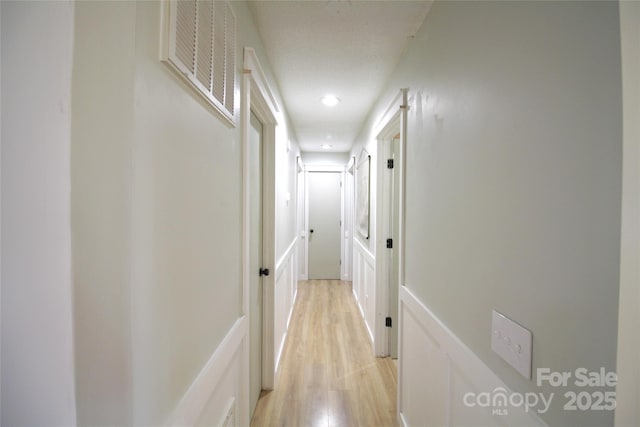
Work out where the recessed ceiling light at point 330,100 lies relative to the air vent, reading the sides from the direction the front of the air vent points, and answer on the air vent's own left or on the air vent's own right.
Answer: on the air vent's own left

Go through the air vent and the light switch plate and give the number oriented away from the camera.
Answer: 0

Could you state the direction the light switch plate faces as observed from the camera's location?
facing the viewer and to the left of the viewer

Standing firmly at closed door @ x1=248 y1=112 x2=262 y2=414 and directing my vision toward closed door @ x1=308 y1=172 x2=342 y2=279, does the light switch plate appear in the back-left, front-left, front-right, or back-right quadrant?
back-right

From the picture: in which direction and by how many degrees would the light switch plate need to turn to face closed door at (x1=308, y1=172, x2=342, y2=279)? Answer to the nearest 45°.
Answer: approximately 90° to its right

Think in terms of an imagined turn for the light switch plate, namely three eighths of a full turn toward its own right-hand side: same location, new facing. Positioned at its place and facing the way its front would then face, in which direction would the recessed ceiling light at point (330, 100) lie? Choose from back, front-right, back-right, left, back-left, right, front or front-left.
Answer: front-left

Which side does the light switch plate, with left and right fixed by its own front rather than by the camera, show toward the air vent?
front

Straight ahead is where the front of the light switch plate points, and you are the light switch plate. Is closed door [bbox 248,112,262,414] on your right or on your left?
on your right

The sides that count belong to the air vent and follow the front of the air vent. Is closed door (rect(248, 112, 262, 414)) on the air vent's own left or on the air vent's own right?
on the air vent's own left

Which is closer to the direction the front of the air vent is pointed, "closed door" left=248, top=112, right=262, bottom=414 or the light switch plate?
the light switch plate

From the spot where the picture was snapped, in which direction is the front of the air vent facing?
facing the viewer and to the right of the viewer
